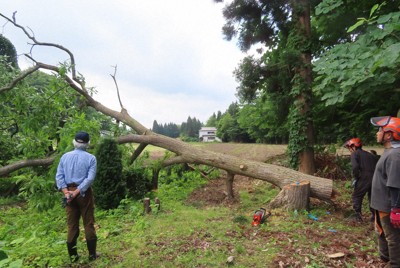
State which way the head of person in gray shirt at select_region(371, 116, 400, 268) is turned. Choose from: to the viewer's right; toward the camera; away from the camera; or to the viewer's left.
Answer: to the viewer's left

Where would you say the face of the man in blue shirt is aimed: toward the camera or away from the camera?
away from the camera

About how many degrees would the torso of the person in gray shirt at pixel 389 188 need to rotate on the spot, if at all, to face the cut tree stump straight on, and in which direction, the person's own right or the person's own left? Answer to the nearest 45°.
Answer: approximately 45° to the person's own right

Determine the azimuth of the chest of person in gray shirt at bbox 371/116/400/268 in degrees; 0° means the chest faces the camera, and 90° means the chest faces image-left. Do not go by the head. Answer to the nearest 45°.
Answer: approximately 90°

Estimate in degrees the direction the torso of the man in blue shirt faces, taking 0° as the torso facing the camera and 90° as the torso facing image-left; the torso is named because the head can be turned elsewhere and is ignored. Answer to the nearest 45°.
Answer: approximately 180°

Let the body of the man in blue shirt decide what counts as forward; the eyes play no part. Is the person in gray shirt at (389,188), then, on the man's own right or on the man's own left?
on the man's own right

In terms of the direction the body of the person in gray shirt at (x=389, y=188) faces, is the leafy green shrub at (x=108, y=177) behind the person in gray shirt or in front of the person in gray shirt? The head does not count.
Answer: in front

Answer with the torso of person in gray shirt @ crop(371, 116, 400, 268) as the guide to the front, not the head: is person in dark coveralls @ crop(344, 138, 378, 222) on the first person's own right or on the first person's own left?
on the first person's own right

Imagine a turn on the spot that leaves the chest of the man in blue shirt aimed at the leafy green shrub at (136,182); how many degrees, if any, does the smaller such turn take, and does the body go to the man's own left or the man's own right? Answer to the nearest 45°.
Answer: approximately 45° to the man's own right

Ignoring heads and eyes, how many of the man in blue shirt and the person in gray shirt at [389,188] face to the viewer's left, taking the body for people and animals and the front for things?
1

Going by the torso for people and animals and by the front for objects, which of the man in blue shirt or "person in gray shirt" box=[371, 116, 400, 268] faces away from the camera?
the man in blue shirt
